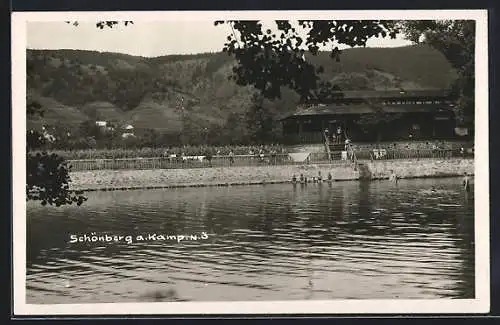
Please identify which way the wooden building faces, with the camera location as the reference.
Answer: facing the viewer
